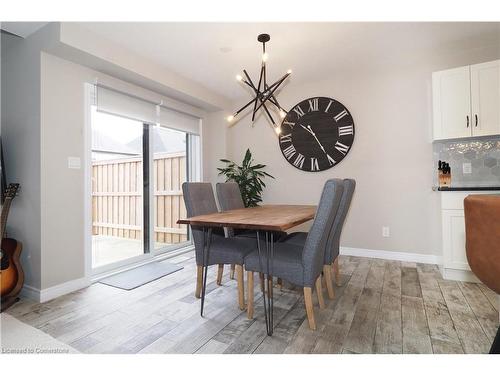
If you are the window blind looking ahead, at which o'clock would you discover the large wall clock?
The large wall clock is roughly at 11 o'clock from the window blind.

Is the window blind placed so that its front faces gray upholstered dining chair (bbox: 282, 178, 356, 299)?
yes

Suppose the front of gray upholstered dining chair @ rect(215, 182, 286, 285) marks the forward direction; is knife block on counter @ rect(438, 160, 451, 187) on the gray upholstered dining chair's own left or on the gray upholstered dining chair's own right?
on the gray upholstered dining chair's own left

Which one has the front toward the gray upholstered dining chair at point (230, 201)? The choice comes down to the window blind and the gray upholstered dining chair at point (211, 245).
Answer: the window blind

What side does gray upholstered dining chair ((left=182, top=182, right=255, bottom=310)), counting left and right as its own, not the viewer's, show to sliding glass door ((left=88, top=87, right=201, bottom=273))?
back

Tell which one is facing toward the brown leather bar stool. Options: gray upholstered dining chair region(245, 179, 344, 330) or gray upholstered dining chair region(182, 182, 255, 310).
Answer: gray upholstered dining chair region(182, 182, 255, 310)

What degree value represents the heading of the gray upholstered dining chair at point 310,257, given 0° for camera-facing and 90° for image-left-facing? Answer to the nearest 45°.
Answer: approximately 90°
